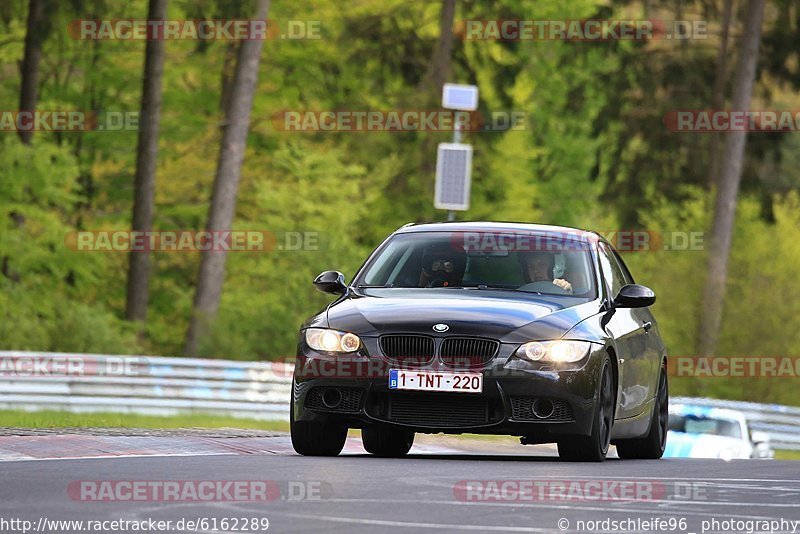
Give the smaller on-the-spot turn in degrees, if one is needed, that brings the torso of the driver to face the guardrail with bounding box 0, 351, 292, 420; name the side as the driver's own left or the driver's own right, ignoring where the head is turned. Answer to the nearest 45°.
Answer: approximately 135° to the driver's own right

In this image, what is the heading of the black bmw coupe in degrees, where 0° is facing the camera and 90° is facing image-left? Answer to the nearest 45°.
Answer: approximately 0°

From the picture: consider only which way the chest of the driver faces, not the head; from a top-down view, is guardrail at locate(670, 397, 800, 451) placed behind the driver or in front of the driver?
behind

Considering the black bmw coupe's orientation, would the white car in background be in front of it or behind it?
behind

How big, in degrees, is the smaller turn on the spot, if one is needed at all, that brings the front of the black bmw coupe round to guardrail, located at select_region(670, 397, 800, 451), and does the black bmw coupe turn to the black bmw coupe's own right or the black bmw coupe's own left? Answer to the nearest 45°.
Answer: approximately 180°

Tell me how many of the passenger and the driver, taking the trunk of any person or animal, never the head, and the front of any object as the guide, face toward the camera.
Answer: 2

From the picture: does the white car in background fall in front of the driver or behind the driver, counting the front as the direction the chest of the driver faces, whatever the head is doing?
behind
